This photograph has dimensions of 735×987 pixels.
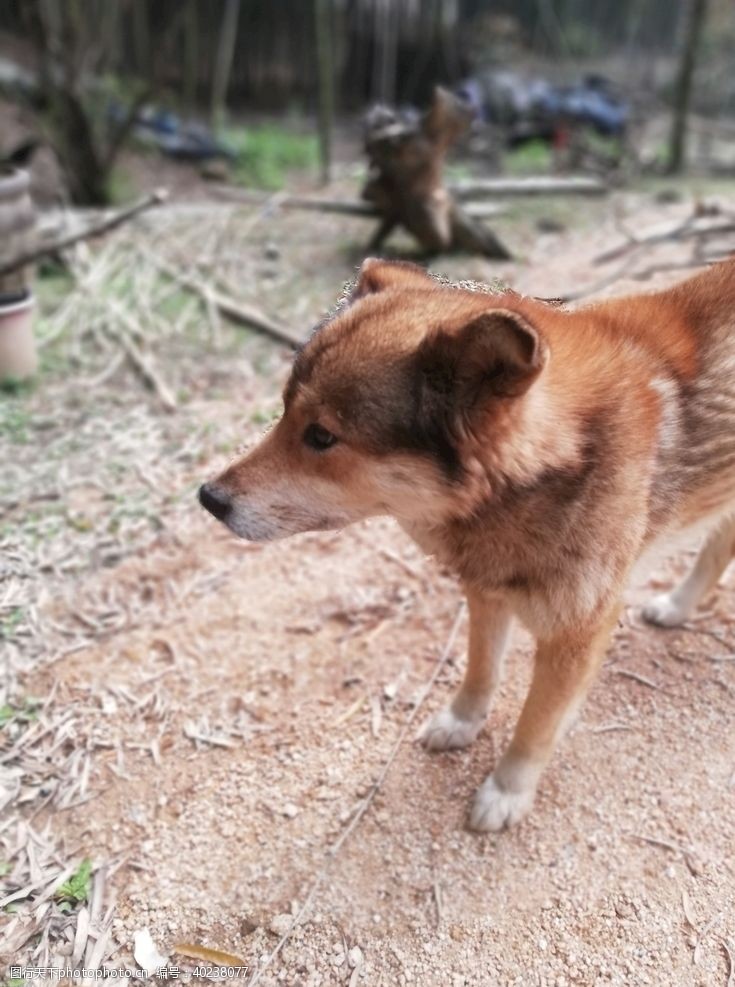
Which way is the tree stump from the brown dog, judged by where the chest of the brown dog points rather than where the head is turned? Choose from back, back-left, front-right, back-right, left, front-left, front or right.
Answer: back-right

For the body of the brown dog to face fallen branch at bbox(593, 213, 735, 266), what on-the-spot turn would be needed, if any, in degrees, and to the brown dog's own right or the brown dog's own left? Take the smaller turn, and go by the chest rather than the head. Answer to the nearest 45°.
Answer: approximately 135° to the brown dog's own right

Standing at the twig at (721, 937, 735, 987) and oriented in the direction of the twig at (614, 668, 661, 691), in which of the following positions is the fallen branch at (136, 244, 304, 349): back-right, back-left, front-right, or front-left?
front-left

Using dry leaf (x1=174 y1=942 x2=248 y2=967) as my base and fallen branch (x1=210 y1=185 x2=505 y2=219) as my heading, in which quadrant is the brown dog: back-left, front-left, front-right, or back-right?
front-right

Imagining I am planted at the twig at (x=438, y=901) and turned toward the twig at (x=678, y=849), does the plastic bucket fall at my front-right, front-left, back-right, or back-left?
back-left

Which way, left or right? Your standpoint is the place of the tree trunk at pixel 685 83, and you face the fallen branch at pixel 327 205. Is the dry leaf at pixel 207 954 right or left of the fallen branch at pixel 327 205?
left

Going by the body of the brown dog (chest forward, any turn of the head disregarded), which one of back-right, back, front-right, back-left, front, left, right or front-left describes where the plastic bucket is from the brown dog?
right

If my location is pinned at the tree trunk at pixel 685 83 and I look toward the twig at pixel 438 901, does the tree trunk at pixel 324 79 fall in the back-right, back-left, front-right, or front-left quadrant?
front-right

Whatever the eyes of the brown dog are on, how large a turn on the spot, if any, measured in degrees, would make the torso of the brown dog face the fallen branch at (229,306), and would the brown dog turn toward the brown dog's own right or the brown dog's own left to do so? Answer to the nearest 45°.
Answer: approximately 90° to the brown dog's own right

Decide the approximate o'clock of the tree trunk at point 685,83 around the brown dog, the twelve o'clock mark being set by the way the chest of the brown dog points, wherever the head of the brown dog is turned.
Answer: The tree trunk is roughly at 5 o'clock from the brown dog.

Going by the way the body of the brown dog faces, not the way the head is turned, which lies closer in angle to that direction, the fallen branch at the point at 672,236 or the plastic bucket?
the plastic bucket
